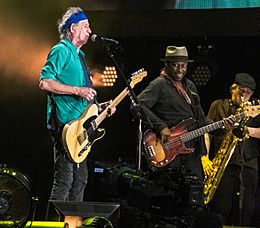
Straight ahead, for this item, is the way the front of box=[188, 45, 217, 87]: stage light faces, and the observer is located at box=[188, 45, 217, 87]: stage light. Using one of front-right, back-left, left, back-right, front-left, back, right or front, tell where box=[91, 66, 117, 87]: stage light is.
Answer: right

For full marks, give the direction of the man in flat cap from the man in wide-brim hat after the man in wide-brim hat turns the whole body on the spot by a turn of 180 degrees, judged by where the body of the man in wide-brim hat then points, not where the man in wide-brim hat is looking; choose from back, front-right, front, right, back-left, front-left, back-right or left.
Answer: right

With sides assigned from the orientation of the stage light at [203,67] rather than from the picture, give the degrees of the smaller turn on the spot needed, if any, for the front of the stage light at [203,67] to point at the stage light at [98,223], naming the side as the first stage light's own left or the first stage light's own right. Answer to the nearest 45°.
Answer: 0° — it already faces it

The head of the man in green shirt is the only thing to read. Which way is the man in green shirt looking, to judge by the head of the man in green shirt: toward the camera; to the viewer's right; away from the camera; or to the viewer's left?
to the viewer's right

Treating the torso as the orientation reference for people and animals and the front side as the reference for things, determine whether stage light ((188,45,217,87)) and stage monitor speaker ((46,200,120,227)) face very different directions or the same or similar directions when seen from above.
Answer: very different directions

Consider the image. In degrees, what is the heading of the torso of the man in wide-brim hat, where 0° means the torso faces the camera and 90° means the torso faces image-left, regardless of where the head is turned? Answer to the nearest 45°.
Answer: approximately 315°

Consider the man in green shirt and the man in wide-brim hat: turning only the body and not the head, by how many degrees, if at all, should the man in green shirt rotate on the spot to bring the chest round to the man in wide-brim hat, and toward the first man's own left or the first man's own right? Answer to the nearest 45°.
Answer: approximately 45° to the first man's own left

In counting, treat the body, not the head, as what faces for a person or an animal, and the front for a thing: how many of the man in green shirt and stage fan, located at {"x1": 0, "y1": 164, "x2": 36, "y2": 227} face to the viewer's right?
1

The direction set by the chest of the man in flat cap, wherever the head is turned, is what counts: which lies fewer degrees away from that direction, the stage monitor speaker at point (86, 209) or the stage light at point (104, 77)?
the stage monitor speaker

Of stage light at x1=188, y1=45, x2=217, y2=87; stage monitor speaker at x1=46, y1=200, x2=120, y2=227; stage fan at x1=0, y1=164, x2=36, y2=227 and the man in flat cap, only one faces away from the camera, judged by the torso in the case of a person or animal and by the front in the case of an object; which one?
the stage monitor speaker

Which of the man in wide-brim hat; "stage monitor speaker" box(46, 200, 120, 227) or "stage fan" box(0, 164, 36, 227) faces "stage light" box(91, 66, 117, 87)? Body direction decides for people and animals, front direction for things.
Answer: the stage monitor speaker

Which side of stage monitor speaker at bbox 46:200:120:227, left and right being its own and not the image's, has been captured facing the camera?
back

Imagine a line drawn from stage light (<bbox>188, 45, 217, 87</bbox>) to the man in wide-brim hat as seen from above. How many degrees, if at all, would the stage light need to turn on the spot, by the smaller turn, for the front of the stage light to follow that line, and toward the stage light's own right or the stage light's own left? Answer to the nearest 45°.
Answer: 0° — it already faces them

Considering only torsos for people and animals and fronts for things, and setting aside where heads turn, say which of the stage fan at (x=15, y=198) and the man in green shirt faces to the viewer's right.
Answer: the man in green shirt
